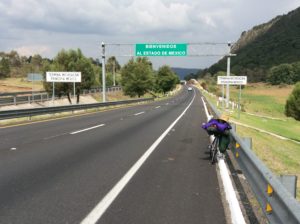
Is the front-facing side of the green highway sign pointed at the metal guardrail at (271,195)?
yes

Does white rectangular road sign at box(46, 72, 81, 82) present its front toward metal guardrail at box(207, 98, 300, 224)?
yes

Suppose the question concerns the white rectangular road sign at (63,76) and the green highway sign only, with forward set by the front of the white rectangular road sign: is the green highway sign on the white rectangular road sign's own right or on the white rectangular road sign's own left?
on the white rectangular road sign's own left

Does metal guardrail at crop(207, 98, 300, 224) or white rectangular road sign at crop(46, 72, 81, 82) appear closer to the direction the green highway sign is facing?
the metal guardrail

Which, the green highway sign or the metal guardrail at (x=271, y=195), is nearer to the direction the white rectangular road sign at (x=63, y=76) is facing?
the metal guardrail

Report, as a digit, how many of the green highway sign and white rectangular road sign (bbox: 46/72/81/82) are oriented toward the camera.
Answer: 2

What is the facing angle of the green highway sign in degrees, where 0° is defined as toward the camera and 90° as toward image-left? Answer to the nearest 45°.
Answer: approximately 0°
